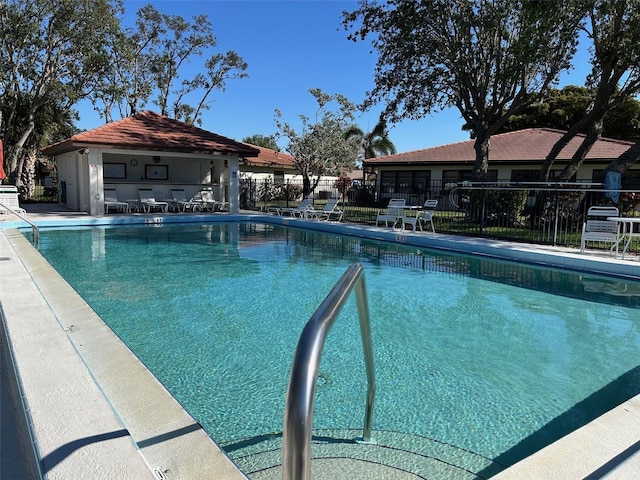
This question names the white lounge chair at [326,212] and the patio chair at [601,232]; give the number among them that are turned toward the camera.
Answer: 1

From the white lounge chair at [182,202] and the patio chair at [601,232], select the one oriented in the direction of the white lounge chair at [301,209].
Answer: the white lounge chair at [182,202]

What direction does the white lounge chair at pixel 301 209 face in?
to the viewer's left

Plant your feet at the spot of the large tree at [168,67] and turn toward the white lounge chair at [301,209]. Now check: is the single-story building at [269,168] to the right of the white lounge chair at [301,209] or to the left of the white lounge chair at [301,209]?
left

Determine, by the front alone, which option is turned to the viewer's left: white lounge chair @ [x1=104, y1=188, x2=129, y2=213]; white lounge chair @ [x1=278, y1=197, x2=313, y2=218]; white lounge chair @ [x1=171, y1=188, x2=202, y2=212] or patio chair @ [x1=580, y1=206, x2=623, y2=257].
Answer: white lounge chair @ [x1=278, y1=197, x2=313, y2=218]

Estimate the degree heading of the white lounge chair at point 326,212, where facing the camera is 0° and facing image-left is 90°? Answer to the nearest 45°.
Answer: approximately 90°

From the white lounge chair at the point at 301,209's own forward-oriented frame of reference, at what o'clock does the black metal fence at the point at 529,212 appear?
The black metal fence is roughly at 7 o'clock from the white lounge chair.

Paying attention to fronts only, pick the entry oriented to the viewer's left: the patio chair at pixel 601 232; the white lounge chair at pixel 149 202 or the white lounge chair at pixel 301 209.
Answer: the white lounge chair at pixel 301 209

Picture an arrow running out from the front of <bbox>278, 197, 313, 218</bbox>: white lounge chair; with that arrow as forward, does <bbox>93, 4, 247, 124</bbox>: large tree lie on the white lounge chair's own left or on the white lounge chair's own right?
on the white lounge chair's own right

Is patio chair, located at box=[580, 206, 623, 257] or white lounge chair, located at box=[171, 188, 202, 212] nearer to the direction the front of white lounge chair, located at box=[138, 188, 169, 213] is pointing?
the patio chair
